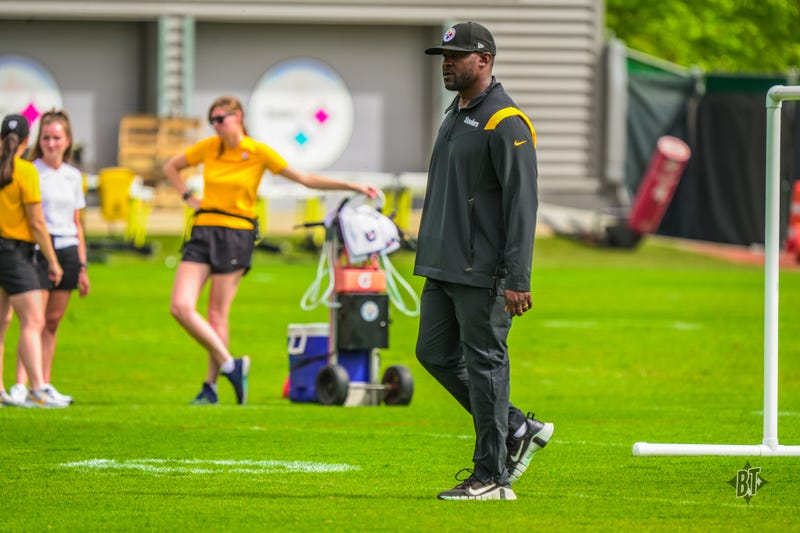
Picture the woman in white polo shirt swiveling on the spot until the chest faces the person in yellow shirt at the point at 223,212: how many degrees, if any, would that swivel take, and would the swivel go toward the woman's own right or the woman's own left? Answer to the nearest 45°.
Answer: approximately 90° to the woman's own left

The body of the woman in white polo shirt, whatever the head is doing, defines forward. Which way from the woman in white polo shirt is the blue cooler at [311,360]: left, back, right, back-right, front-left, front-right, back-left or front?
left

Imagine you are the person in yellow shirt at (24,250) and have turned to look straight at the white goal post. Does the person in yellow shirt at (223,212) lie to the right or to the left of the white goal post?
left

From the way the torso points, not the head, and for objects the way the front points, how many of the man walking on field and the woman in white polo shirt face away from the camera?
0

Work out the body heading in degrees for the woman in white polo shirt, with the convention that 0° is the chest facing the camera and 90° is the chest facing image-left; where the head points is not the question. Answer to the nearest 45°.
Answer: approximately 0°

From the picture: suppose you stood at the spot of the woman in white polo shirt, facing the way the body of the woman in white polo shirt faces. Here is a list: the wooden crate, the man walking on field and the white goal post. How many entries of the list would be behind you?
1
